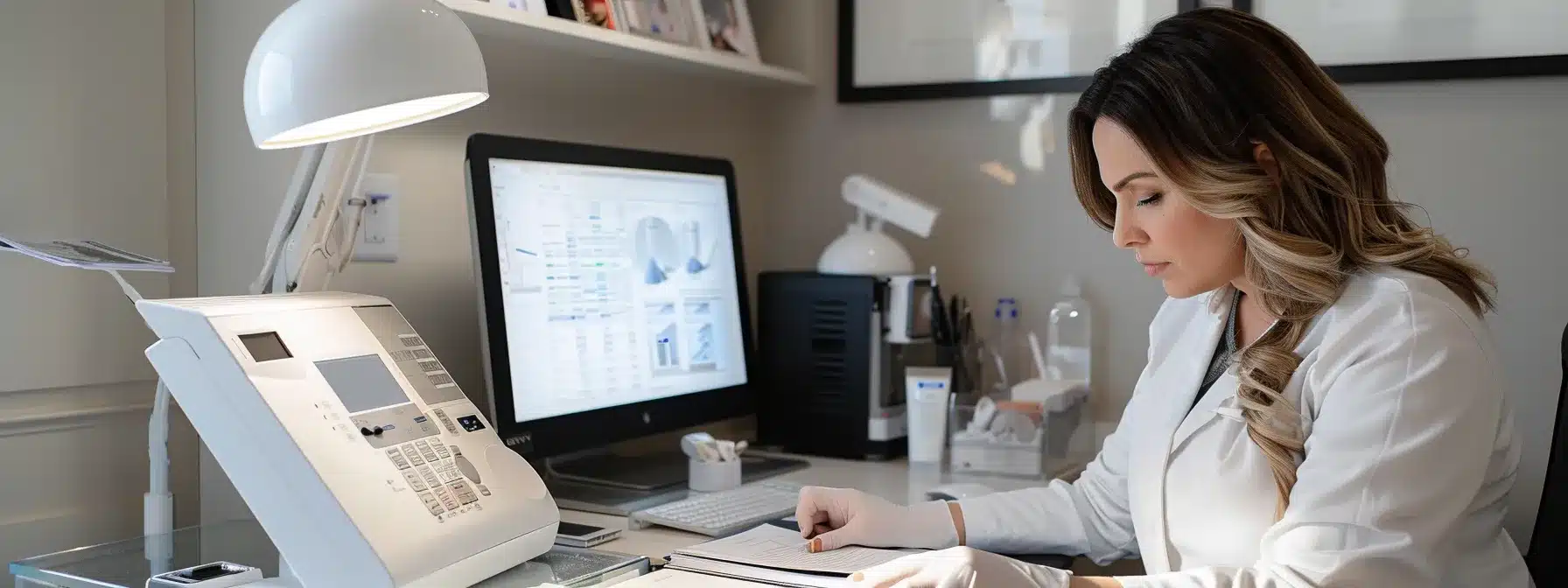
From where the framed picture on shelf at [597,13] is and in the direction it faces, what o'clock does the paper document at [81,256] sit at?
The paper document is roughly at 3 o'clock from the framed picture on shelf.

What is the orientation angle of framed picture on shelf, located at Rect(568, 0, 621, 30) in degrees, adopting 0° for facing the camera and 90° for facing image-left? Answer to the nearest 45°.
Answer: approximately 315°

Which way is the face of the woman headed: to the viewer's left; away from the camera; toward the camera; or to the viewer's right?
to the viewer's left

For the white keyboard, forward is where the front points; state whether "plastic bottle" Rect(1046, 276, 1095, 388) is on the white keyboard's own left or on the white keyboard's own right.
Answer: on the white keyboard's own left
